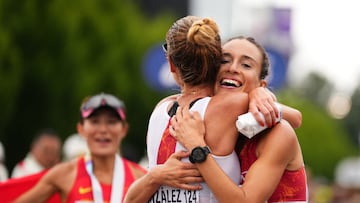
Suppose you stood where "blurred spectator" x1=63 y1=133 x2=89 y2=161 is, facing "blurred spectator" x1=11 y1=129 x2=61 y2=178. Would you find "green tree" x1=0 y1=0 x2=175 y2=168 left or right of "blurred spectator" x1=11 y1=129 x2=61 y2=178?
right
